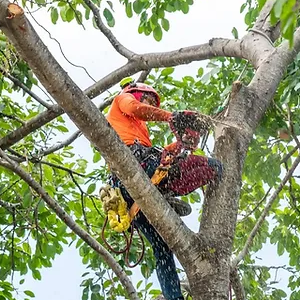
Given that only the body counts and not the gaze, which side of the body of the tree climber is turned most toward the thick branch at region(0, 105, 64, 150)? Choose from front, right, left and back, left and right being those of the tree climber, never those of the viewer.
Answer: back

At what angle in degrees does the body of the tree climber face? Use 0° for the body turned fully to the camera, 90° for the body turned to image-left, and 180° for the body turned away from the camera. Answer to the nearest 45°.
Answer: approximately 270°
